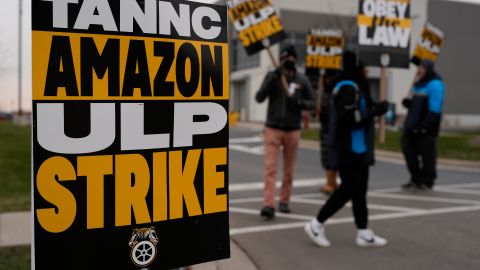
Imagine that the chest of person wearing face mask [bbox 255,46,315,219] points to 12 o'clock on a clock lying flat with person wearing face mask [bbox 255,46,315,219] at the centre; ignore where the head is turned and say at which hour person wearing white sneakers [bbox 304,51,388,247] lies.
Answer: person wearing white sneakers [bbox 304,51,388,247] is roughly at 11 o'clock from person wearing face mask [bbox 255,46,315,219].

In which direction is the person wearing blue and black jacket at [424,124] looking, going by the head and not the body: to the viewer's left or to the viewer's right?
to the viewer's left

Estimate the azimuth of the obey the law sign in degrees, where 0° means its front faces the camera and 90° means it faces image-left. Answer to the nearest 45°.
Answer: approximately 0°

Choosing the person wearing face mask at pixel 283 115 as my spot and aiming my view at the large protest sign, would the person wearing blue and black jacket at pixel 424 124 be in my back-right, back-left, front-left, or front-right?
back-left

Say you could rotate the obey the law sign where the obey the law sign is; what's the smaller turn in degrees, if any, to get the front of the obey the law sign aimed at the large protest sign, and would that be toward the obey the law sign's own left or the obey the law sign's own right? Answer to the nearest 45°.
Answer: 0° — it already faces it
